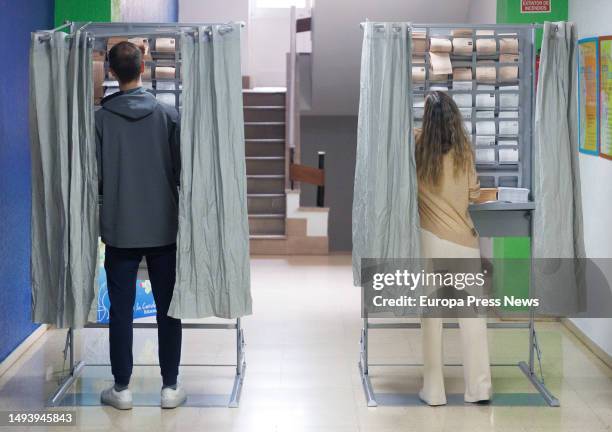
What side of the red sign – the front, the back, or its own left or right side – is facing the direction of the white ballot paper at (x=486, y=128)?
front

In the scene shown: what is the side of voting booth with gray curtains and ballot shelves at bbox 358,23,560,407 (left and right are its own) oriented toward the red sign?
back

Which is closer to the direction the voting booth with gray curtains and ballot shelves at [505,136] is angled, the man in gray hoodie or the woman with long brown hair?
the woman with long brown hair

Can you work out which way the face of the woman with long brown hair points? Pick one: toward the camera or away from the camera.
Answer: away from the camera

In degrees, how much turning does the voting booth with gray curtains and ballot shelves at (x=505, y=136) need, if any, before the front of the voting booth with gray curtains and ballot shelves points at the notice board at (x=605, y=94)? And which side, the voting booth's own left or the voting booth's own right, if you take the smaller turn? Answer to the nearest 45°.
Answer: approximately 135° to the voting booth's own left

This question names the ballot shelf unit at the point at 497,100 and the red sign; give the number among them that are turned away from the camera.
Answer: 0

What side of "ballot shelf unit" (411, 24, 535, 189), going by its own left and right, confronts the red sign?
back

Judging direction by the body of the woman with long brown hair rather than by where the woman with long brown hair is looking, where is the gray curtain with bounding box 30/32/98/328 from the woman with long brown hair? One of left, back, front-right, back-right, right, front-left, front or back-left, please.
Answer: left

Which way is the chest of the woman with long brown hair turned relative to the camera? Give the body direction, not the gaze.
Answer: away from the camera

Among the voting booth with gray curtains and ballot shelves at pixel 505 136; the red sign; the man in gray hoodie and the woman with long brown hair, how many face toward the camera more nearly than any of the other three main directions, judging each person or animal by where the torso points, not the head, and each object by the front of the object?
2

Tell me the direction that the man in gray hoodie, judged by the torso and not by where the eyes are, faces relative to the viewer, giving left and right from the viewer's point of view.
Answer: facing away from the viewer
